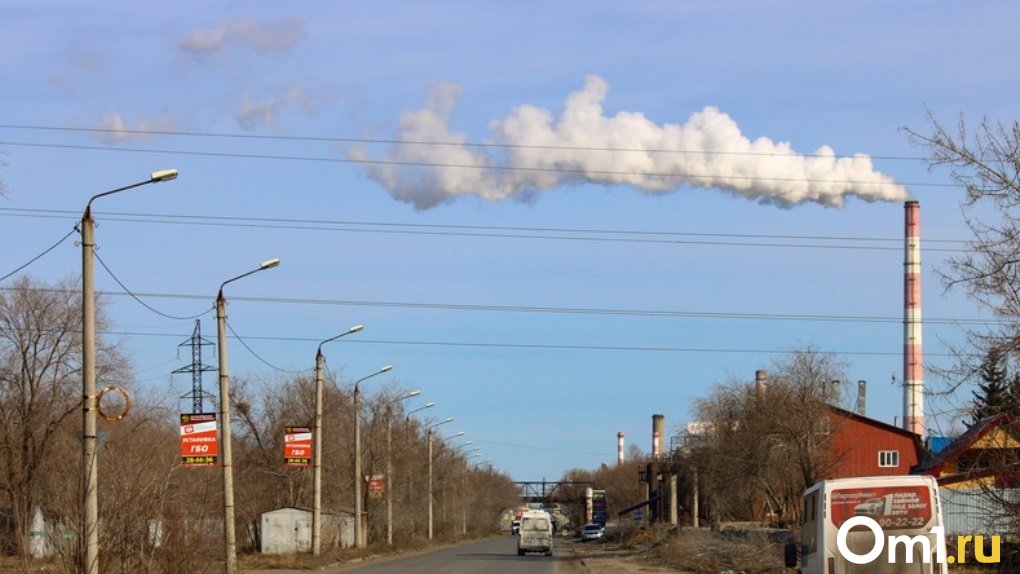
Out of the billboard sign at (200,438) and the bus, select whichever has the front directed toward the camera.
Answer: the billboard sign

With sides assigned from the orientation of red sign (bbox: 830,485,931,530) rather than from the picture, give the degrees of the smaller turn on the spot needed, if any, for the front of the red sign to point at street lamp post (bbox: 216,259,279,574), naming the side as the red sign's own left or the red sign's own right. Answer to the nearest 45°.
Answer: approximately 135° to the red sign's own right

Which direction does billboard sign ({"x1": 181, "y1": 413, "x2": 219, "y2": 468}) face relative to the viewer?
toward the camera

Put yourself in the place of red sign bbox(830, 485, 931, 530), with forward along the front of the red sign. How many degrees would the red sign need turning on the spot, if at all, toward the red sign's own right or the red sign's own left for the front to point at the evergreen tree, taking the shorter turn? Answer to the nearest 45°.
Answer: approximately 180°

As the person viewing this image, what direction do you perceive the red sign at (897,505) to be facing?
facing the viewer

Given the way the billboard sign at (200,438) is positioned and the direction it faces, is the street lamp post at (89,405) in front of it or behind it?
in front

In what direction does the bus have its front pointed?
away from the camera
